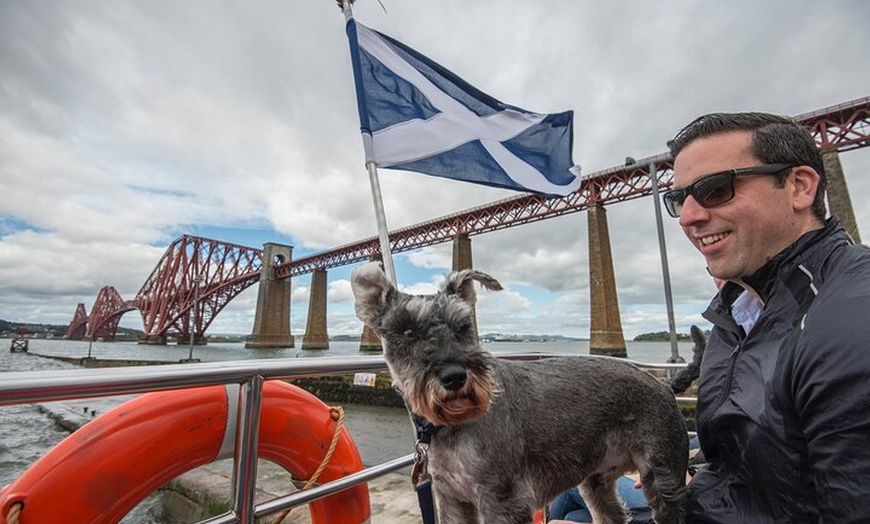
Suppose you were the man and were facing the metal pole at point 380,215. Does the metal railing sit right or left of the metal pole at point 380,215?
left

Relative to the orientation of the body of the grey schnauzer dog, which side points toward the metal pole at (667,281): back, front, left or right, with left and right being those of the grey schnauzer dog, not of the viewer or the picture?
back

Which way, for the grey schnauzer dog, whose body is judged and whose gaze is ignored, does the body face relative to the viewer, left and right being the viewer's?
facing the viewer and to the left of the viewer

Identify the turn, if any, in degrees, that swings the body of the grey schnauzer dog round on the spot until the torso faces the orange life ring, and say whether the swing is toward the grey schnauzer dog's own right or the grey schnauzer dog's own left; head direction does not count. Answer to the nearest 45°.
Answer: approximately 45° to the grey schnauzer dog's own right

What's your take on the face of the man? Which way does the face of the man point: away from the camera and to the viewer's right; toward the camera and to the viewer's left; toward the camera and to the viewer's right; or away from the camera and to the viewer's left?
toward the camera and to the viewer's left

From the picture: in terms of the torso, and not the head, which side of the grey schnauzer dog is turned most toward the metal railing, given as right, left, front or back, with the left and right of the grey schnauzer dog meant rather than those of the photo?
front
